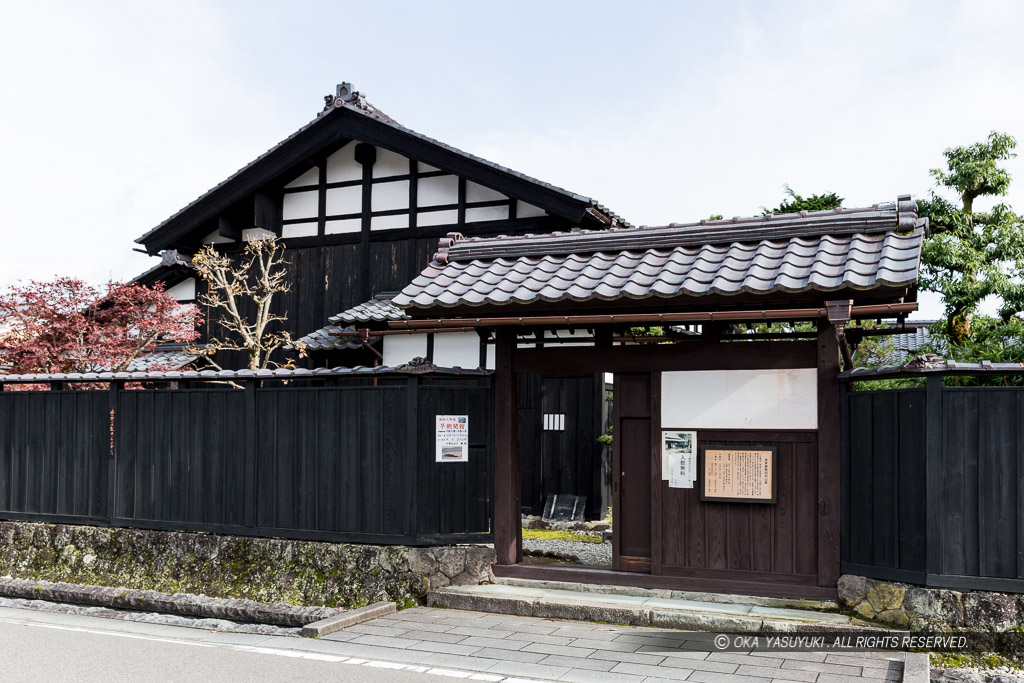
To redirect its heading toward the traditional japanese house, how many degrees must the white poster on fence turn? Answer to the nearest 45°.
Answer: approximately 180°

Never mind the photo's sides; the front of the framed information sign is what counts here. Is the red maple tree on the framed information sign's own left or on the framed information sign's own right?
on the framed information sign's own right

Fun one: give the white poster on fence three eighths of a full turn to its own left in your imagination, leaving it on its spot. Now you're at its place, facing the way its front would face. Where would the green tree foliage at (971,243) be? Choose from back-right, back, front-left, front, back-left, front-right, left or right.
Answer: front

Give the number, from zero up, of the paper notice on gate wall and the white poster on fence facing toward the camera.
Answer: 2

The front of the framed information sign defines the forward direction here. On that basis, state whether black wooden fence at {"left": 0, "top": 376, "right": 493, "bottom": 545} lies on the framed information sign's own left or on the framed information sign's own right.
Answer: on the framed information sign's own right

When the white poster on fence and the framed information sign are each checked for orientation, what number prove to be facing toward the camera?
2
